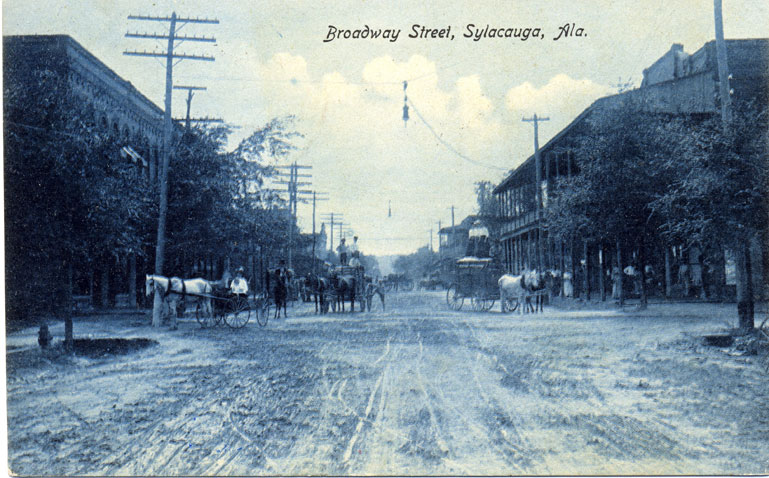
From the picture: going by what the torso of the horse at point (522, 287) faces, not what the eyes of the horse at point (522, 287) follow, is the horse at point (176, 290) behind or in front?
behind

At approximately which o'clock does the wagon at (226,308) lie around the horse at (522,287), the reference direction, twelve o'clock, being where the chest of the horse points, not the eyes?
The wagon is roughly at 5 o'clock from the horse.

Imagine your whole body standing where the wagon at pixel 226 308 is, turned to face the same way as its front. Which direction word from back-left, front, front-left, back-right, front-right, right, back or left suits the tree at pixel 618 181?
back

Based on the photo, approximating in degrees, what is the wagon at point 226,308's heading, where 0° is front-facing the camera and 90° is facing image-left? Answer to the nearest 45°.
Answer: approximately 90°

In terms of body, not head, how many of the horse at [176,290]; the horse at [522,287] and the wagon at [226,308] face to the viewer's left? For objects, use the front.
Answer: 2

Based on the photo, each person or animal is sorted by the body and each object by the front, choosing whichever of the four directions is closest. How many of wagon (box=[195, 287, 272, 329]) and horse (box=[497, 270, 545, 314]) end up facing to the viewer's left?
1

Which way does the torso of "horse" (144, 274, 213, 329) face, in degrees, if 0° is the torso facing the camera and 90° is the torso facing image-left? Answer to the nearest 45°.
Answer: approximately 90°

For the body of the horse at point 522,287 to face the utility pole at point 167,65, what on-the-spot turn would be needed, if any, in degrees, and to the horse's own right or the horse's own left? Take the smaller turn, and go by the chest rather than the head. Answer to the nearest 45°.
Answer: approximately 135° to the horse's own right

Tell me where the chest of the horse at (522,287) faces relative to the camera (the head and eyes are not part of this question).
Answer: to the viewer's right

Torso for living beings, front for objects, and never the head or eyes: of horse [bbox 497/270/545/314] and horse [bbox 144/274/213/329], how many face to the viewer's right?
1

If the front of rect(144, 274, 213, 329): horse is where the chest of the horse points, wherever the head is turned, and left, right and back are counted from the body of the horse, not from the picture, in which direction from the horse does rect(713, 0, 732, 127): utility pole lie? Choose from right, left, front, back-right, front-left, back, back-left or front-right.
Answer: back-left

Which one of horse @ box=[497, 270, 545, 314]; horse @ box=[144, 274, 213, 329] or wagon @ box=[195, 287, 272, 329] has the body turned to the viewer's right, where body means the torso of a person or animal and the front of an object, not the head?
horse @ box=[497, 270, 545, 314]

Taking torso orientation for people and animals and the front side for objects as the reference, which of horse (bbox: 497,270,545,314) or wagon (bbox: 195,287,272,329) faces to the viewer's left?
the wagon
